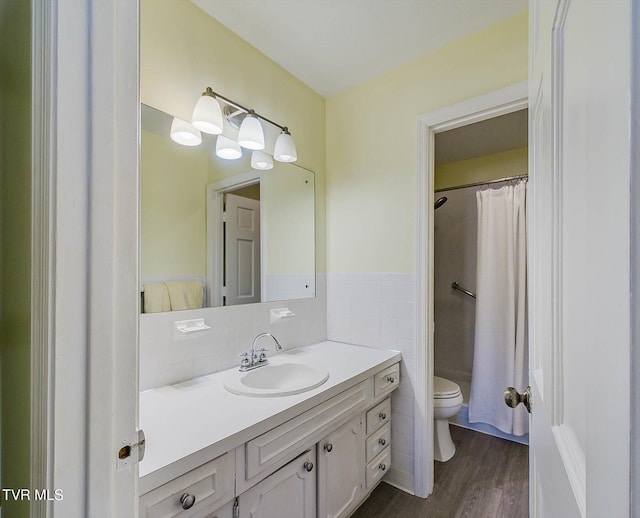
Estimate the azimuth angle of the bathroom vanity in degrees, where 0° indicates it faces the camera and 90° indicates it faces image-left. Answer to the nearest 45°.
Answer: approximately 315°

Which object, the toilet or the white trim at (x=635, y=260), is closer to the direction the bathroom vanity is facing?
the white trim

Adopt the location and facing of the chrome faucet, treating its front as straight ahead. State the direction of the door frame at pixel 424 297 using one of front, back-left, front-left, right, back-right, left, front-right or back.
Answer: front-left

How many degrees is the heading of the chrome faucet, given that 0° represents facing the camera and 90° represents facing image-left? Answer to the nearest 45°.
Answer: approximately 315°

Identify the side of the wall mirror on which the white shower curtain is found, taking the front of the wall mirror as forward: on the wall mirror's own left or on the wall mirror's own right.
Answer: on the wall mirror's own left

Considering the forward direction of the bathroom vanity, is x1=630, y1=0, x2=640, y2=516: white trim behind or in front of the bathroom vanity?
in front

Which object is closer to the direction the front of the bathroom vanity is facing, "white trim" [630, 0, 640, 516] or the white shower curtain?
the white trim

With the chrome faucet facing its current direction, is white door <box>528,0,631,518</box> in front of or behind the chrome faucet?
in front

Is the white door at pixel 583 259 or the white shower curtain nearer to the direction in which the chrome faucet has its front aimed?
the white door

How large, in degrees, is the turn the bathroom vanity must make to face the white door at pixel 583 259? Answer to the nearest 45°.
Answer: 0° — it already faces it

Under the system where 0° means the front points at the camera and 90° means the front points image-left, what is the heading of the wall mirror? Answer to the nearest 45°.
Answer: approximately 315°
